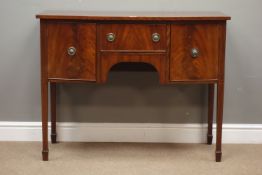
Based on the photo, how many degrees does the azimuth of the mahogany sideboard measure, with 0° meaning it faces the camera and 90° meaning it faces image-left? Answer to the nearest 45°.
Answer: approximately 0°
